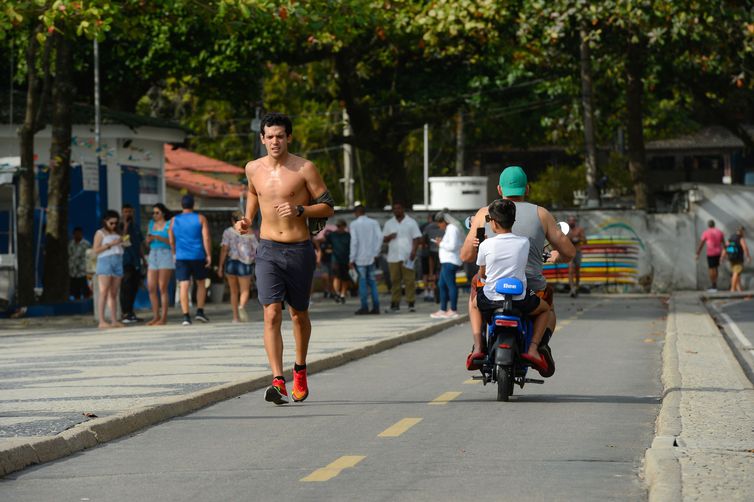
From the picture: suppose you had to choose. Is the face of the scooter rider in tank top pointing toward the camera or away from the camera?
away from the camera

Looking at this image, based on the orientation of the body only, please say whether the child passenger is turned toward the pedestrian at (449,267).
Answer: yes

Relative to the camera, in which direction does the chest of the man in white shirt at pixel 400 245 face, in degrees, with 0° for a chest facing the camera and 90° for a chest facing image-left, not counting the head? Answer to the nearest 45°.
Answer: approximately 0°

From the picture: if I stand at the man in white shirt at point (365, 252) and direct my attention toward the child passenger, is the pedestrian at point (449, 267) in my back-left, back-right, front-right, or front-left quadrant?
front-left

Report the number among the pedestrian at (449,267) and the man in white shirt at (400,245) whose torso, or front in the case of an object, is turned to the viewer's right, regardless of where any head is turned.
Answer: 0

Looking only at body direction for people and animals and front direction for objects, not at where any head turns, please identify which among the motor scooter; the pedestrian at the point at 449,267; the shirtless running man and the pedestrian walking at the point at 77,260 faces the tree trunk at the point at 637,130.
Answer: the motor scooter

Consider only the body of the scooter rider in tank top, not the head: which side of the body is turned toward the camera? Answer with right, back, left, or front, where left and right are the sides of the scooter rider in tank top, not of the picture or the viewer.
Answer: back

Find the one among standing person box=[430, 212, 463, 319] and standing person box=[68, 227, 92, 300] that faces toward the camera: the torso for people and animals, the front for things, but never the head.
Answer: standing person box=[68, 227, 92, 300]

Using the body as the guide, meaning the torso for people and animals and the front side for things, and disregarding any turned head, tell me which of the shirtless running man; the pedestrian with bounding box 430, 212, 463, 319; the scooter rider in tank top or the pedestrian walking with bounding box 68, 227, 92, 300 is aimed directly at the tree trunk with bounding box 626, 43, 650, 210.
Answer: the scooter rider in tank top

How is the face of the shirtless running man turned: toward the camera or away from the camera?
toward the camera

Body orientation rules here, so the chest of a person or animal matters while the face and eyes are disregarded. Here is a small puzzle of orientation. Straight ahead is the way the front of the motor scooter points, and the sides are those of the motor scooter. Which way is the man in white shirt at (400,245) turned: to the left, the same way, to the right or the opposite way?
the opposite way

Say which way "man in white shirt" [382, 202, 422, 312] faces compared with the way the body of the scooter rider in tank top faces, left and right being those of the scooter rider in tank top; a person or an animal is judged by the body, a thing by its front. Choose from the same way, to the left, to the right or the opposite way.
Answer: the opposite way
